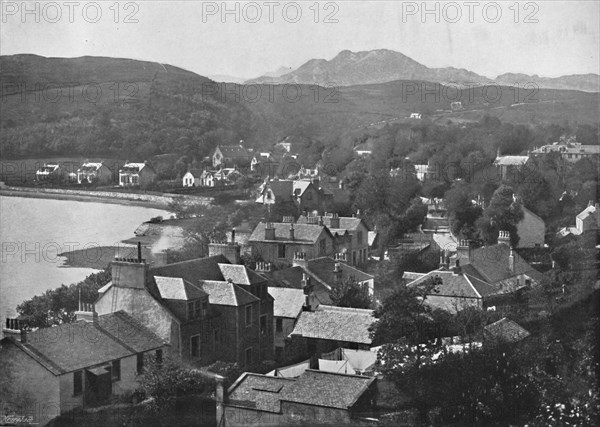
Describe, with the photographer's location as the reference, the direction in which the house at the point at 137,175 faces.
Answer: facing the viewer and to the left of the viewer

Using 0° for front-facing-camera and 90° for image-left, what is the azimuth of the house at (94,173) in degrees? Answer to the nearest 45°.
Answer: approximately 45°

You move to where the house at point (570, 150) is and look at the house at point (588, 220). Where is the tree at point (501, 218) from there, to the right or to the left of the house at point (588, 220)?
right

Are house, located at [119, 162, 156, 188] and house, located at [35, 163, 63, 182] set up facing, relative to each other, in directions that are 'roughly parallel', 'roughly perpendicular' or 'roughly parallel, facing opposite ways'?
roughly parallel

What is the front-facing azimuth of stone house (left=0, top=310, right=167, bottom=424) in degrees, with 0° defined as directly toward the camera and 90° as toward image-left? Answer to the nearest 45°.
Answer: approximately 315°

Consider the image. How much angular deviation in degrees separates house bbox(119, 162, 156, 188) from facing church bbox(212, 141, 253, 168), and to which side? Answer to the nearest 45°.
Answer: approximately 180°

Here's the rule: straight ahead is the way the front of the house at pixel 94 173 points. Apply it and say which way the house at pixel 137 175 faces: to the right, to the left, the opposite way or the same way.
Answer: the same way

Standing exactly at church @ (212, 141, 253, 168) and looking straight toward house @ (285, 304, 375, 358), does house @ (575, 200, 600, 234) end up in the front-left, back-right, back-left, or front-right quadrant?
front-left

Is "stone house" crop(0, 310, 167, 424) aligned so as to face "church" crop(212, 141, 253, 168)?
no

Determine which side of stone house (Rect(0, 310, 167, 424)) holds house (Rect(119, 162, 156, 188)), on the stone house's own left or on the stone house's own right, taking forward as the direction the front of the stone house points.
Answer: on the stone house's own left

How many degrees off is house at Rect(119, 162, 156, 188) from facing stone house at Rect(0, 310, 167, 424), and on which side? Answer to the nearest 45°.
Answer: approximately 45° to its left

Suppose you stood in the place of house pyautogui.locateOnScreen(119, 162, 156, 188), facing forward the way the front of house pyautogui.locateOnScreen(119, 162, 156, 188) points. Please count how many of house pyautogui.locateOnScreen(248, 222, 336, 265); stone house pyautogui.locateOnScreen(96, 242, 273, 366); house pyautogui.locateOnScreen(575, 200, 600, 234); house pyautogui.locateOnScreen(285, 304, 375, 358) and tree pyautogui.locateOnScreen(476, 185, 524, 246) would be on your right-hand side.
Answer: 0

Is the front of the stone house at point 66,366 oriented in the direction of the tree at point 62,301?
no

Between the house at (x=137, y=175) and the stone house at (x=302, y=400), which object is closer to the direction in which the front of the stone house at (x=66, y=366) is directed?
the stone house

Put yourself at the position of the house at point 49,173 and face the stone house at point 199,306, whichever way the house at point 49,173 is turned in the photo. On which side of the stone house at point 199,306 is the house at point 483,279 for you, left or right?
left

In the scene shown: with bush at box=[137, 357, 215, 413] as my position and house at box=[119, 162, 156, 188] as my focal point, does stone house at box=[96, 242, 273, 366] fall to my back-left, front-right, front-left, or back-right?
front-right

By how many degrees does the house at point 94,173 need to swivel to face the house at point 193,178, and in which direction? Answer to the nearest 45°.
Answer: approximately 135° to its left
